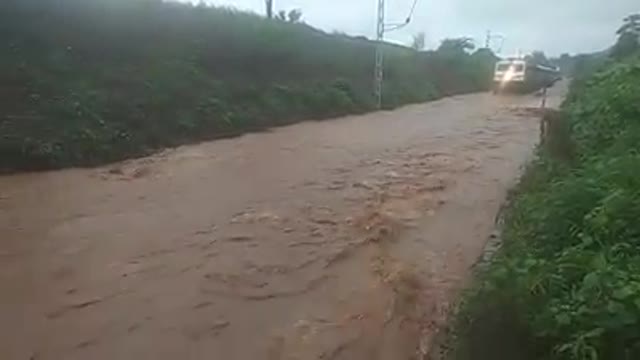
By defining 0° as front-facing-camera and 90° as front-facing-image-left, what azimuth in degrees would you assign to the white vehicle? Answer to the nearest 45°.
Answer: approximately 45°

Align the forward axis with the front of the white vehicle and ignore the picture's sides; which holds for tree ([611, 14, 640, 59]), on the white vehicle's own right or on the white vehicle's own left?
on the white vehicle's own left

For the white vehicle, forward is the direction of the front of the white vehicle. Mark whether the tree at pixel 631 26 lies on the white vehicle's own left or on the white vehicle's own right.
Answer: on the white vehicle's own left

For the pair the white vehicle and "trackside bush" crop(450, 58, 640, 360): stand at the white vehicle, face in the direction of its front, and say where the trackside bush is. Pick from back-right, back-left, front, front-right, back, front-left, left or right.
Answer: front-left
